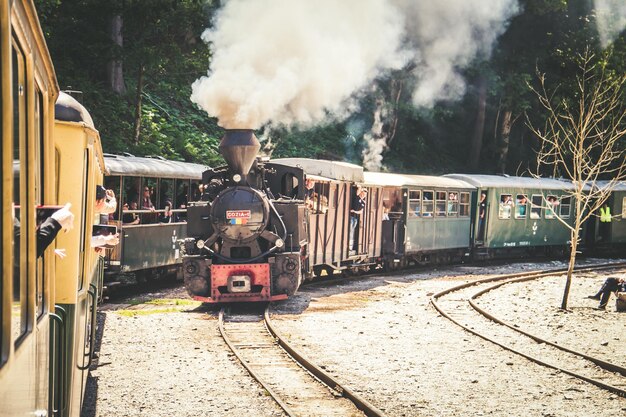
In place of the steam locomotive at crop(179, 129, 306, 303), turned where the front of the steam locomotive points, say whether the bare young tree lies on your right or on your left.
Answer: on your left

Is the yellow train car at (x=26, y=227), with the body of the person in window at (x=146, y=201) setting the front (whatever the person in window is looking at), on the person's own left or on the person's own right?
on the person's own right

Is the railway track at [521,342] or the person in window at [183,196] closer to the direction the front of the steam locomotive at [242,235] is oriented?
the railway track

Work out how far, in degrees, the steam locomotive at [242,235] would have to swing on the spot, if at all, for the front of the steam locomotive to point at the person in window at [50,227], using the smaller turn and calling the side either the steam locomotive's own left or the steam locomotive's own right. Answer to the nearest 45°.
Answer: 0° — it already faces them

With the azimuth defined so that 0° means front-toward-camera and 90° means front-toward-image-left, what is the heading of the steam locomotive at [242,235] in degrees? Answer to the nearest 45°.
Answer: approximately 0°

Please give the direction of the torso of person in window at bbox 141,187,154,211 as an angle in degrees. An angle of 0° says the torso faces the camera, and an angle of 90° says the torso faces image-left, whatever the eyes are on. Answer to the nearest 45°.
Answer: approximately 315°

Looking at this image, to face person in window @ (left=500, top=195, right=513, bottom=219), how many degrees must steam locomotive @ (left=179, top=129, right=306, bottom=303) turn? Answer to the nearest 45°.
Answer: approximately 135° to its left

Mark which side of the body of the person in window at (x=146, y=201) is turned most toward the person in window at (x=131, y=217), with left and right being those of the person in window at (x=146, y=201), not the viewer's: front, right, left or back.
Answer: right

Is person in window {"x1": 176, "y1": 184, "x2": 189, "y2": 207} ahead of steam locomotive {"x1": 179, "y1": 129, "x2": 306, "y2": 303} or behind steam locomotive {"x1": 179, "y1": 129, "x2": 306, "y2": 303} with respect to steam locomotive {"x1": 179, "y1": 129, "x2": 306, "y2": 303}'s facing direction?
behind
